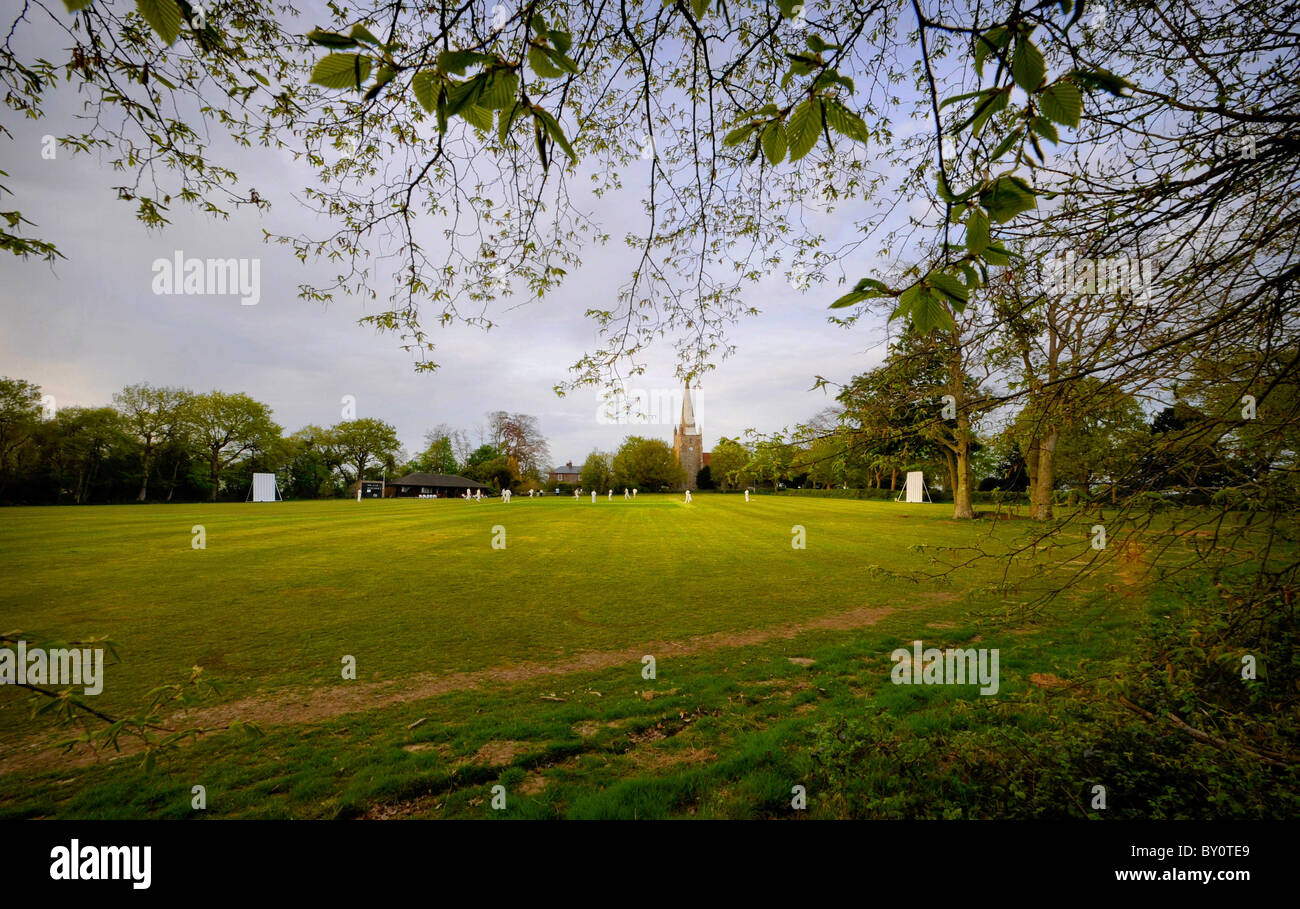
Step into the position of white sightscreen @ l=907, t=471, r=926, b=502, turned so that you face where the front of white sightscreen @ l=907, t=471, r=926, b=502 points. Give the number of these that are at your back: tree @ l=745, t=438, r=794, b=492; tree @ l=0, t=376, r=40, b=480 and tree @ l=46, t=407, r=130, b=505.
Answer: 0

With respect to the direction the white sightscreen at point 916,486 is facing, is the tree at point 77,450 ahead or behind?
ahead

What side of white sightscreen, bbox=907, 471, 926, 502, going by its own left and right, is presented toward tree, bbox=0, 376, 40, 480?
front

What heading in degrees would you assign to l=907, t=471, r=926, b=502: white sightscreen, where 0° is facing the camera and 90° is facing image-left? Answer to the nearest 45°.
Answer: approximately 45°
